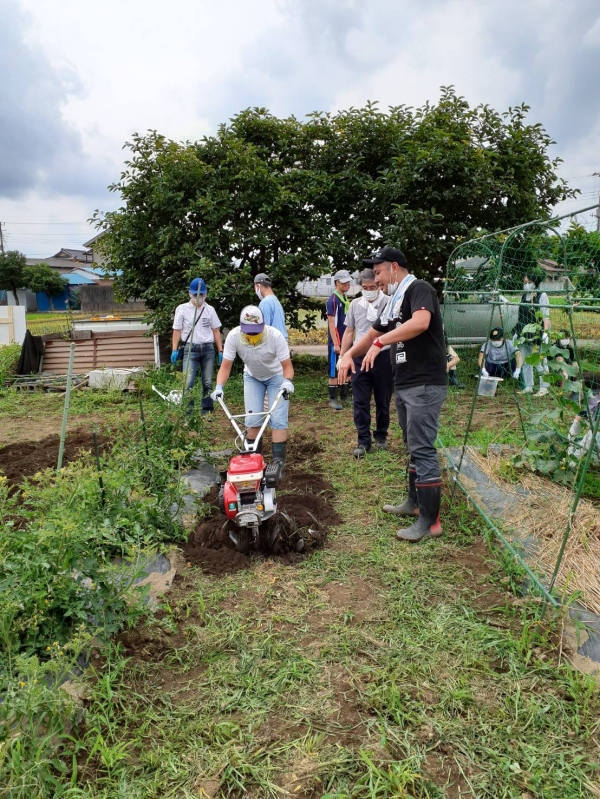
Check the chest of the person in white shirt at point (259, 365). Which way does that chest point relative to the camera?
toward the camera

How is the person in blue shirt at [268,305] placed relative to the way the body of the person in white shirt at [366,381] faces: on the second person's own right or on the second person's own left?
on the second person's own right

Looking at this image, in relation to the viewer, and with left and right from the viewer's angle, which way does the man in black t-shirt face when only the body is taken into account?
facing to the left of the viewer

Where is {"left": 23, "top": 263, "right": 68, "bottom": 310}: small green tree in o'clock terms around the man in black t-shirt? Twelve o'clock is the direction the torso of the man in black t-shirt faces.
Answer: The small green tree is roughly at 2 o'clock from the man in black t-shirt.

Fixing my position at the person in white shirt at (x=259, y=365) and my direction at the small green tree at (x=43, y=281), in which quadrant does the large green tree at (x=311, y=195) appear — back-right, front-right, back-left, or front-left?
front-right

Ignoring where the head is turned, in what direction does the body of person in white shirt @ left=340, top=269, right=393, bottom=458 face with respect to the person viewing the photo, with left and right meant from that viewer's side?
facing the viewer

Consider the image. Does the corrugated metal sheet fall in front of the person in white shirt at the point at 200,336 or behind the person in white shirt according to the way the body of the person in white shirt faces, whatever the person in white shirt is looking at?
behind

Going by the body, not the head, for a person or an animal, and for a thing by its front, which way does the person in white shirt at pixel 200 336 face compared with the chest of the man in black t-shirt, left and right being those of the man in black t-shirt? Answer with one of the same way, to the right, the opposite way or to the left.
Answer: to the left
